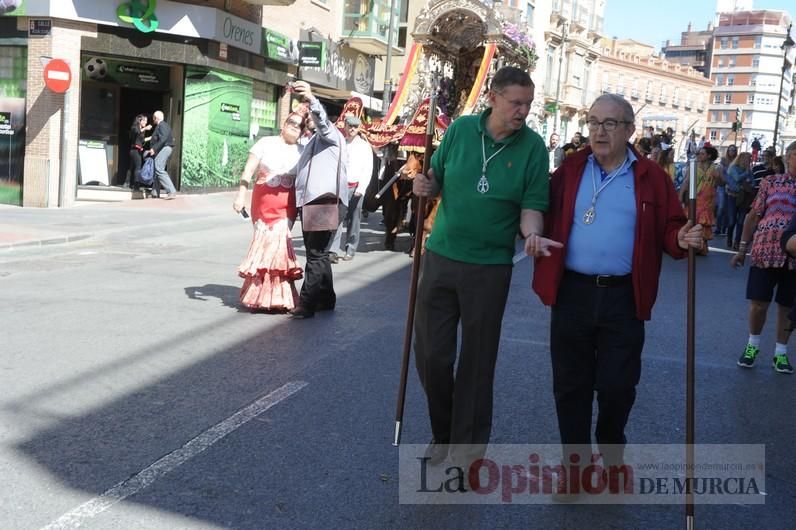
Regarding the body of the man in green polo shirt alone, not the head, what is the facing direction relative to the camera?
toward the camera

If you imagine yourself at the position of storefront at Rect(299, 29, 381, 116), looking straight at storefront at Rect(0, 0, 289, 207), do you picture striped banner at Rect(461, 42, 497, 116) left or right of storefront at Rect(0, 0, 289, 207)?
left

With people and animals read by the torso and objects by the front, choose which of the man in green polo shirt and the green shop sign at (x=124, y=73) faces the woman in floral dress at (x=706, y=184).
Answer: the green shop sign

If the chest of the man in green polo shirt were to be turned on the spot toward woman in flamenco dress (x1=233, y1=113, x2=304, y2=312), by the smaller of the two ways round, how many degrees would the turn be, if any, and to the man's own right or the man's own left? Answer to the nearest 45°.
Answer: approximately 135° to the man's own right

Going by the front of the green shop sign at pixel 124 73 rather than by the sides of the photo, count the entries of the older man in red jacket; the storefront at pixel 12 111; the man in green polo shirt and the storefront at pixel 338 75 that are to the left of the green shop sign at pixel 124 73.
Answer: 1

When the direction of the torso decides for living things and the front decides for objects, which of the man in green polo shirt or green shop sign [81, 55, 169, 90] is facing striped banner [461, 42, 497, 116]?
the green shop sign

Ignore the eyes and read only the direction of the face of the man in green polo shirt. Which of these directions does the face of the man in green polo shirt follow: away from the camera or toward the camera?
toward the camera

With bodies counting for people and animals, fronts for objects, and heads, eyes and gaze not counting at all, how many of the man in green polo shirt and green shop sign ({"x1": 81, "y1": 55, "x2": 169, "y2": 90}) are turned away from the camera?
0

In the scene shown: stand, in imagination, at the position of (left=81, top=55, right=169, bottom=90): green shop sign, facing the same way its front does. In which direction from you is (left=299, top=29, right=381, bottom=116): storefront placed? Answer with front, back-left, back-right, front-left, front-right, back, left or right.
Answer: left

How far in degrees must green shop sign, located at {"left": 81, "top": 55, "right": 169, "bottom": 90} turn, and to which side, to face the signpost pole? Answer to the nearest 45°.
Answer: approximately 45° to its right

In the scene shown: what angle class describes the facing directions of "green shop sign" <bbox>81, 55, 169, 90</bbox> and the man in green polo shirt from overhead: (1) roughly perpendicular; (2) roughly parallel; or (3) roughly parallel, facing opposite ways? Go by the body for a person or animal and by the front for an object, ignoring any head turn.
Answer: roughly perpendicular

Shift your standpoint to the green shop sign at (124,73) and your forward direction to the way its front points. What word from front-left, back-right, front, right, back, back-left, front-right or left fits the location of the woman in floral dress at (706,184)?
front

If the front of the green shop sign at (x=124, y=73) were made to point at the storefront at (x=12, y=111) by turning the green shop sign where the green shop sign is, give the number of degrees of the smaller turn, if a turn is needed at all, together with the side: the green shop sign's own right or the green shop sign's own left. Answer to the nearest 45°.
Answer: approximately 90° to the green shop sign's own right
